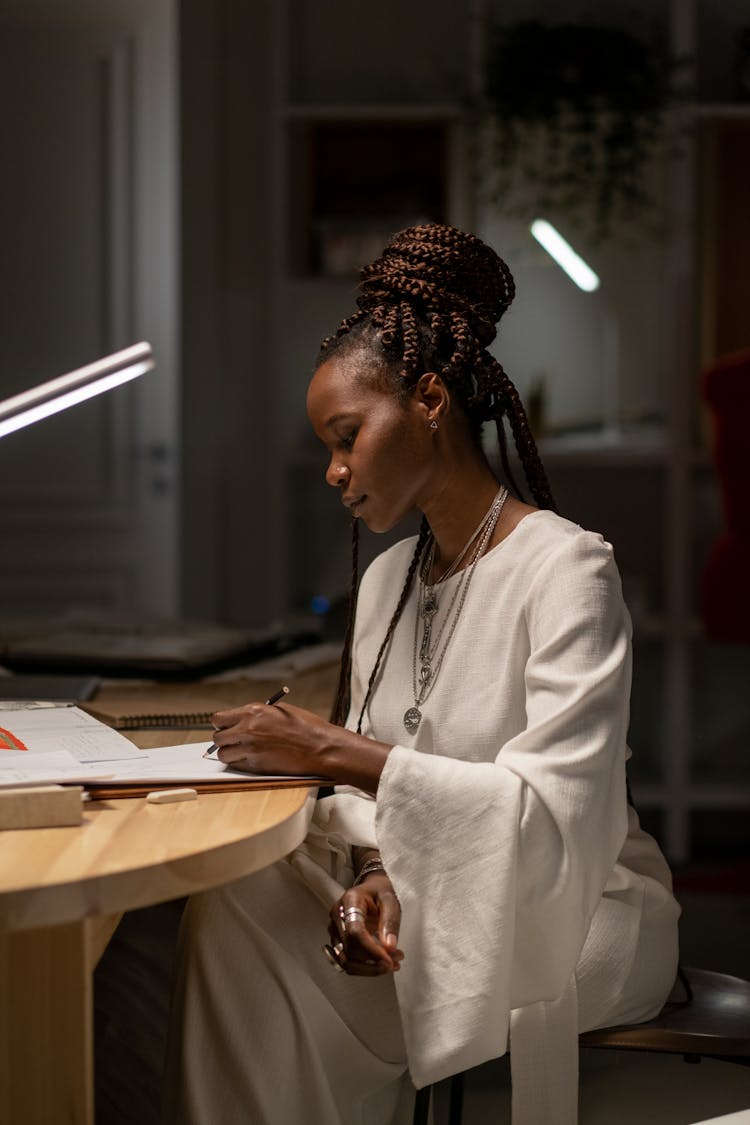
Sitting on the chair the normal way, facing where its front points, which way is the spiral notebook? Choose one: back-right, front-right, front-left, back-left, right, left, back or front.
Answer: front-right

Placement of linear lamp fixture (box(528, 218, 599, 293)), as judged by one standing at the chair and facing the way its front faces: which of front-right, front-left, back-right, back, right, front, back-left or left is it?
right

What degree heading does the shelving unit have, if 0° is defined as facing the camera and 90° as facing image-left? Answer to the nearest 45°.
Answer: approximately 0°

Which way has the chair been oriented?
to the viewer's left

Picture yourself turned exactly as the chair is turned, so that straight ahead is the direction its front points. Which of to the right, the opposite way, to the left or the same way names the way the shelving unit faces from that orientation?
to the left

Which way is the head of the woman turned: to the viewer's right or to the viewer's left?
to the viewer's left

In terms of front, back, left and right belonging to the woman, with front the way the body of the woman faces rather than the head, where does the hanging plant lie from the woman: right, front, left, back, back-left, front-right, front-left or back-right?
back-right

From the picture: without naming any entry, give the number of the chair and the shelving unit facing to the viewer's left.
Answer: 1

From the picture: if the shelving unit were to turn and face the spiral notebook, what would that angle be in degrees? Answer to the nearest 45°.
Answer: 0° — it already faces it
